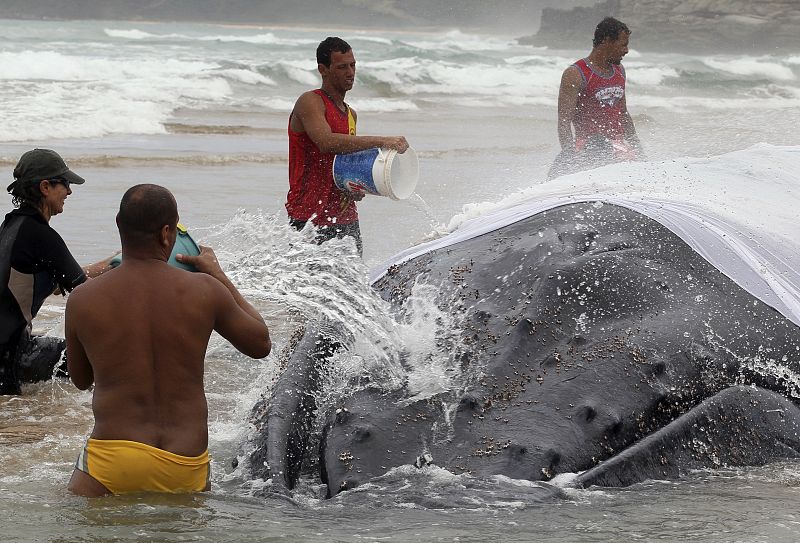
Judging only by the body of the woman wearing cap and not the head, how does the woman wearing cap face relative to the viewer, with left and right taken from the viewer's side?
facing to the right of the viewer

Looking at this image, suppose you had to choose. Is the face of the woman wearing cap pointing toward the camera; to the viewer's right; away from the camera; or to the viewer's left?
to the viewer's right

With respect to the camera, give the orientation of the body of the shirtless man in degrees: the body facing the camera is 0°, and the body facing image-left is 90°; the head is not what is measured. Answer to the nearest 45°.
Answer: approximately 180°

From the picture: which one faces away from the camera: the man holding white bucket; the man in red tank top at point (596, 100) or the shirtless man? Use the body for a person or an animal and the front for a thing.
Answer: the shirtless man

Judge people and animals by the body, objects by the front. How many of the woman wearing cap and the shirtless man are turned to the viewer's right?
1

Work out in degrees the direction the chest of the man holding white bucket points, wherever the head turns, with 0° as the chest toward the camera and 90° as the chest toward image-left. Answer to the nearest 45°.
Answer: approximately 315°

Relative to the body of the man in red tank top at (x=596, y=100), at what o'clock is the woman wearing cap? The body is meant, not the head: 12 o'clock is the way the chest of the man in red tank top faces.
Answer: The woman wearing cap is roughly at 3 o'clock from the man in red tank top.

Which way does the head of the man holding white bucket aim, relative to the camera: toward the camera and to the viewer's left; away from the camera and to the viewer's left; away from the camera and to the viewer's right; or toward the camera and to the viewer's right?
toward the camera and to the viewer's right
